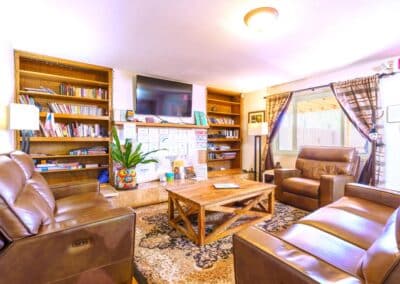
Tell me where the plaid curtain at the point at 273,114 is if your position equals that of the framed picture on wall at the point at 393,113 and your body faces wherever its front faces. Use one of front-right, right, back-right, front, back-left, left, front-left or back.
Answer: right

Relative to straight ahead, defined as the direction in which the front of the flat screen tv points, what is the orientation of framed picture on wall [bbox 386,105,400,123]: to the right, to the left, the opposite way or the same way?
to the right

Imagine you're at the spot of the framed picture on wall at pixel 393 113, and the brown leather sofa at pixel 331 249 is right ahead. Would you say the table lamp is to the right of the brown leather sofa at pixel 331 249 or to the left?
right

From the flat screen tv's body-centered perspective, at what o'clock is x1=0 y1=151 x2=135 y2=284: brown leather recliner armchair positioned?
The brown leather recliner armchair is roughly at 2 o'clock from the flat screen tv.

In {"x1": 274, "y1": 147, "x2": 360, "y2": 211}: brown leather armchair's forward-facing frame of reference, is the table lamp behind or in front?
in front

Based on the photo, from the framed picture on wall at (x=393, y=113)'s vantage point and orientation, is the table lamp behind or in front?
in front

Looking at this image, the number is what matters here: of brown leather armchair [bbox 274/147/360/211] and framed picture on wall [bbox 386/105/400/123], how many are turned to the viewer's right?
0

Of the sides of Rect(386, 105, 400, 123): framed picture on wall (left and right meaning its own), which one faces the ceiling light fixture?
front

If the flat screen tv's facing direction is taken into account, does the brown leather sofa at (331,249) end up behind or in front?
in front

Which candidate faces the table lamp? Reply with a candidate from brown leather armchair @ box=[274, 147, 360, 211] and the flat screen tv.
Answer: the brown leather armchair

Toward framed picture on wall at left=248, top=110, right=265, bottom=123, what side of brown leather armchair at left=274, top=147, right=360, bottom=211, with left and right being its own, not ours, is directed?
right
